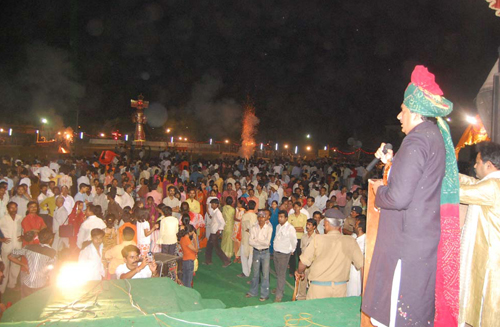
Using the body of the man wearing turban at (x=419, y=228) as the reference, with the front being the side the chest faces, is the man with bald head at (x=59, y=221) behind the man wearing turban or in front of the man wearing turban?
in front

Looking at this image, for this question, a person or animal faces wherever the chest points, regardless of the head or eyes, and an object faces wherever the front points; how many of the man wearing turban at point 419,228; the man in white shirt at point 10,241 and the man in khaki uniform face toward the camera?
1

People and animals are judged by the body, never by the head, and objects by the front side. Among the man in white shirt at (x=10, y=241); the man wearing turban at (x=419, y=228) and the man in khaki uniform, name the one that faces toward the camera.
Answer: the man in white shirt

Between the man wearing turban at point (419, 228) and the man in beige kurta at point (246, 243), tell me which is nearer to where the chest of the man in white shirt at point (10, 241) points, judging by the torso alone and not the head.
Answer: the man wearing turban

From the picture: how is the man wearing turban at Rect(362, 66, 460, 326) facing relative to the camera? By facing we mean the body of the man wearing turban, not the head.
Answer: to the viewer's left

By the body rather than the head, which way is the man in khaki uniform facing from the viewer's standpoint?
away from the camera

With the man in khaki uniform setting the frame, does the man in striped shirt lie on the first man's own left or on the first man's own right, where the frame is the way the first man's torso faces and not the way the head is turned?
on the first man's own left

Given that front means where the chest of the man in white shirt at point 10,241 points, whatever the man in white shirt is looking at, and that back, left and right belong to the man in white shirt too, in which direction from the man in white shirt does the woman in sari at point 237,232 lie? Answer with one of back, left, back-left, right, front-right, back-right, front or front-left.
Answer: left

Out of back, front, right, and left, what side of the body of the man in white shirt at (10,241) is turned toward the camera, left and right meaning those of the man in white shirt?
front

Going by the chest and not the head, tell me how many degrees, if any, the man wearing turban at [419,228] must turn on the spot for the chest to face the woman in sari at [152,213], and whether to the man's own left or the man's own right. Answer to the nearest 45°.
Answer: approximately 45° to the man's own right

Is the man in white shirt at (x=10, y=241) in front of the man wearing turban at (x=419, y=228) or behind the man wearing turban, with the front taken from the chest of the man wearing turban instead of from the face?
in front

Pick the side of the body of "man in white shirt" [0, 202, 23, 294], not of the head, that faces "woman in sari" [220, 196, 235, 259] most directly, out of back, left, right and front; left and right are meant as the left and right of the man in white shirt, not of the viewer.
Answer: left
